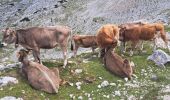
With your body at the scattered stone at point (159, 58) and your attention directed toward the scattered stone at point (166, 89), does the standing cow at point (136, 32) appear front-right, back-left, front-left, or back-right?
back-right

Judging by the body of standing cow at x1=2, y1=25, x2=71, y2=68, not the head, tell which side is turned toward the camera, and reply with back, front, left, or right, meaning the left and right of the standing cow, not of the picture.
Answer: left

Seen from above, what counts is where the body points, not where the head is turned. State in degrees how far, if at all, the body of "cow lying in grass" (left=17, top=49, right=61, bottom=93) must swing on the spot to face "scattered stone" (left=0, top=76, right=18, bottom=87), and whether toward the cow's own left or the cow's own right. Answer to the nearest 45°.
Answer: approximately 45° to the cow's own left

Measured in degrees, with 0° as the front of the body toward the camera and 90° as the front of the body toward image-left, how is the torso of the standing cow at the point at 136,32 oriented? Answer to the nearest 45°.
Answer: approximately 90°

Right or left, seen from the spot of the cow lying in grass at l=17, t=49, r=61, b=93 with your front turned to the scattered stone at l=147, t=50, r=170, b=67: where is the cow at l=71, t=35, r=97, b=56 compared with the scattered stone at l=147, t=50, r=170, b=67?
left

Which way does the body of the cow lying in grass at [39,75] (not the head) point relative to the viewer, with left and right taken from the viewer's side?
facing away from the viewer and to the left of the viewer
